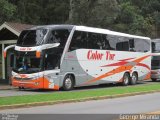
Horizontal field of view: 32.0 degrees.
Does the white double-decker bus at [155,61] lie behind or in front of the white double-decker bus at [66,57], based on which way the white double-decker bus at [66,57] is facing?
behind

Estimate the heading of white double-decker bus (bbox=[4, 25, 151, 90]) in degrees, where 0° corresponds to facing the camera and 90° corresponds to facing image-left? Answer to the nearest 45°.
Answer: approximately 45°
